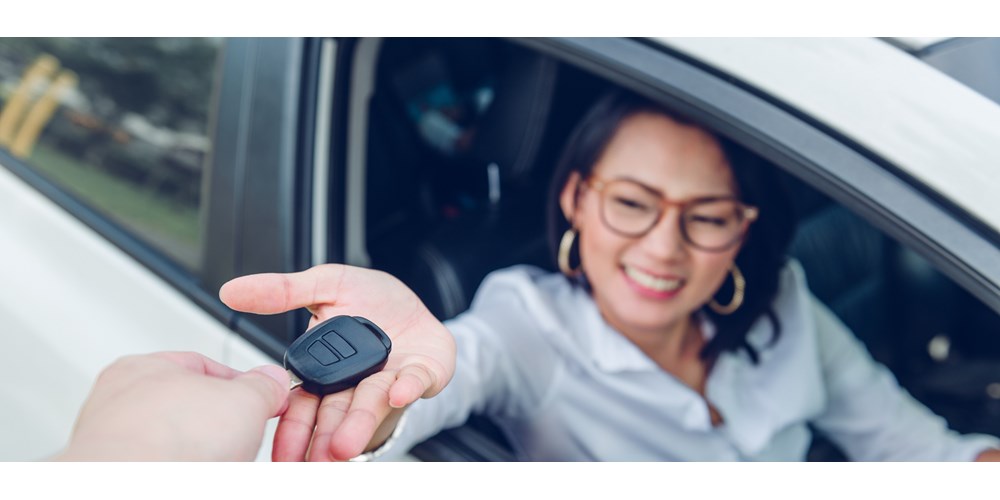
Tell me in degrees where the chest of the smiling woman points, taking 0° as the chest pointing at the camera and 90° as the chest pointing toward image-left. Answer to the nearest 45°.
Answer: approximately 0°

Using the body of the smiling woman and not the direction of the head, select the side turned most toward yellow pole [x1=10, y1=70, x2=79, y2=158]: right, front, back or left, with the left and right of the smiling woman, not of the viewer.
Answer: right
